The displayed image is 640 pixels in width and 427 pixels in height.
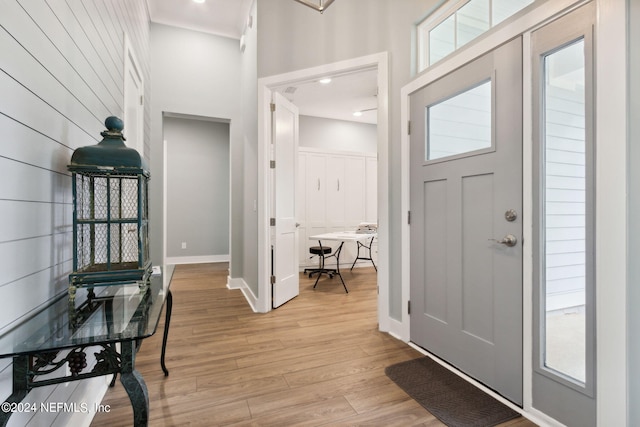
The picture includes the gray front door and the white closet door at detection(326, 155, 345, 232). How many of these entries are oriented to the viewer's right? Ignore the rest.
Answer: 0

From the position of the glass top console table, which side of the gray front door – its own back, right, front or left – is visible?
front

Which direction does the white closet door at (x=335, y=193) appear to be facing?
toward the camera

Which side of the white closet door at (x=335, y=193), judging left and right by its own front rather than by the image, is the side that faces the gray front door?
front

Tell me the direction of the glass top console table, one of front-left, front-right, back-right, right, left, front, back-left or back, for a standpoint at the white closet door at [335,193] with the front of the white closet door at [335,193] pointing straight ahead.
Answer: front

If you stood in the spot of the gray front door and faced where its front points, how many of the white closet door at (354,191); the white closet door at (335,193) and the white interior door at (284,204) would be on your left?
0

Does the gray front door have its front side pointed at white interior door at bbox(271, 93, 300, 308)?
no

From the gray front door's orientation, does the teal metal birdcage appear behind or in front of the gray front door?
in front

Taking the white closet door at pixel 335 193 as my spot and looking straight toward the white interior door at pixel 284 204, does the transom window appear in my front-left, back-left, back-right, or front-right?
front-left

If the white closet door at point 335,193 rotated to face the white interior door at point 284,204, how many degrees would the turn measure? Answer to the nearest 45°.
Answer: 0° — it already faces it

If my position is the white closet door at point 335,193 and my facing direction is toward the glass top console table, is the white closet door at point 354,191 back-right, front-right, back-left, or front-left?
back-left

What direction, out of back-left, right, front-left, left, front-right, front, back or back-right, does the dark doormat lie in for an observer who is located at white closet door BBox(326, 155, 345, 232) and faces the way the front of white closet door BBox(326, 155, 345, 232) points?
front

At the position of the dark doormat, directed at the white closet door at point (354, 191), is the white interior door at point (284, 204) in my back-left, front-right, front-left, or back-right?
front-left

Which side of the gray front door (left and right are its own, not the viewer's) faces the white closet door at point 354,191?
right

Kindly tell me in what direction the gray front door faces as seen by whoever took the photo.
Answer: facing the viewer and to the left of the viewer
